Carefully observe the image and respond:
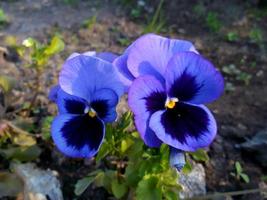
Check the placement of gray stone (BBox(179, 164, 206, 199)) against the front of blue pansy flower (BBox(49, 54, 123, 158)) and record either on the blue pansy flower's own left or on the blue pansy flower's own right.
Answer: on the blue pansy flower's own left

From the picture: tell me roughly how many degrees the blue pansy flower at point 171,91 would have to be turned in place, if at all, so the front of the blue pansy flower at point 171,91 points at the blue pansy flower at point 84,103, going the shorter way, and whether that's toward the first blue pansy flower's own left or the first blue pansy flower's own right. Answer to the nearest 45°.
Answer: approximately 90° to the first blue pansy flower's own right

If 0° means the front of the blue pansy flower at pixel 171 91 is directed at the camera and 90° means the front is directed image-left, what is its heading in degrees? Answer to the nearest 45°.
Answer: approximately 0°

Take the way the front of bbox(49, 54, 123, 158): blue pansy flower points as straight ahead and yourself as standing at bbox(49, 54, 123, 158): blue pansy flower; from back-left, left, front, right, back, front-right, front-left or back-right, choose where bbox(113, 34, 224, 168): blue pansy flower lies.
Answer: left
